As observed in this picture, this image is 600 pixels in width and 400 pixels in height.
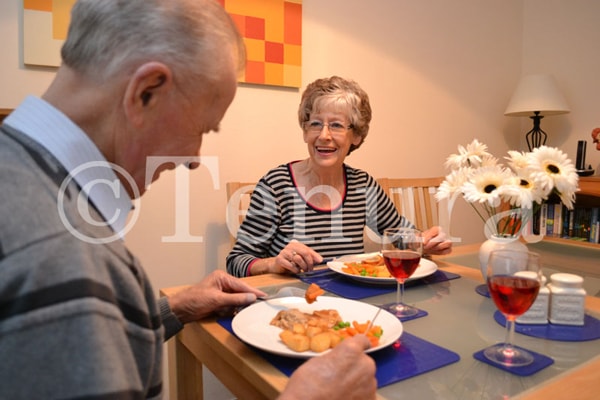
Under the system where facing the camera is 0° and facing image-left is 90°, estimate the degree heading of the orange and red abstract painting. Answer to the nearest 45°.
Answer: approximately 0°

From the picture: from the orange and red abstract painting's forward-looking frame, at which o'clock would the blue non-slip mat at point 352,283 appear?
The blue non-slip mat is roughly at 12 o'clock from the orange and red abstract painting.

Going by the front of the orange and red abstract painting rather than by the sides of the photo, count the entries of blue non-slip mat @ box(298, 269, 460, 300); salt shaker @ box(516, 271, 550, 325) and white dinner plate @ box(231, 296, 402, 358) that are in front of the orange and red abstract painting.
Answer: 3

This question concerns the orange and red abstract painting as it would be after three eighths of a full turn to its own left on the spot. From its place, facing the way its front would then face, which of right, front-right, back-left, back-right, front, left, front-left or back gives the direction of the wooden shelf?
front-right

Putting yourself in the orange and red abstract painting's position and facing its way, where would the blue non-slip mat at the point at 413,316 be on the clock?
The blue non-slip mat is roughly at 12 o'clock from the orange and red abstract painting.

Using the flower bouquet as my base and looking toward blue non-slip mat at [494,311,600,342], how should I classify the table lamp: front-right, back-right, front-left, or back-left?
back-left

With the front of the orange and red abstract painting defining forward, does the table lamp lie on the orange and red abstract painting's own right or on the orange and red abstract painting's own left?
on the orange and red abstract painting's own left

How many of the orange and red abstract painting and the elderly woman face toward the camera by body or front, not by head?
2

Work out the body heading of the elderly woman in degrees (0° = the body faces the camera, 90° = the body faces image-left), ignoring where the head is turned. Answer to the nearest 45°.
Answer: approximately 0°

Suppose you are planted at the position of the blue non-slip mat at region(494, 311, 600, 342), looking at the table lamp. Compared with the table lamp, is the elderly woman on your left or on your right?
left
